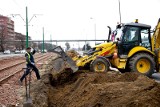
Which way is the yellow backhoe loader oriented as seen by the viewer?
to the viewer's left

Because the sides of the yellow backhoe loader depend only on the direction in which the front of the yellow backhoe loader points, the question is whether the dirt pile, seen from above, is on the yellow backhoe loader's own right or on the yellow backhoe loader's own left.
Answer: on the yellow backhoe loader's own left
